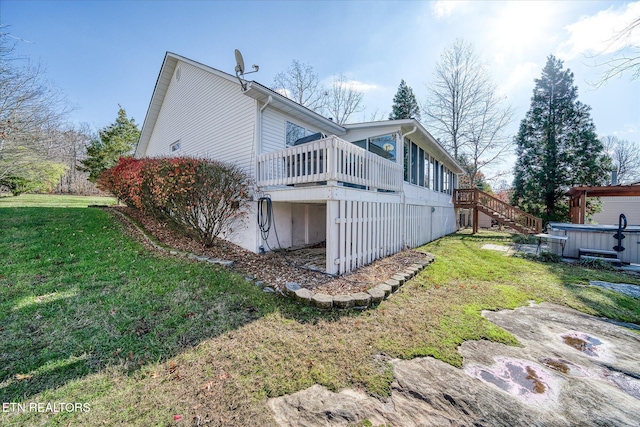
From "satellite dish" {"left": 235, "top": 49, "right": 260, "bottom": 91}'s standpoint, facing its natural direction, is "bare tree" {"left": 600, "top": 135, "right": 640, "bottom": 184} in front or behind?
in front

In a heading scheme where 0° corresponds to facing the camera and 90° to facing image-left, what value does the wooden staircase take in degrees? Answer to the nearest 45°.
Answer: approximately 270°

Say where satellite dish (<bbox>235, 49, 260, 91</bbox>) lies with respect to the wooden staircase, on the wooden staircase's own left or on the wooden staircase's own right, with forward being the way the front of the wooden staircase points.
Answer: on the wooden staircase's own right

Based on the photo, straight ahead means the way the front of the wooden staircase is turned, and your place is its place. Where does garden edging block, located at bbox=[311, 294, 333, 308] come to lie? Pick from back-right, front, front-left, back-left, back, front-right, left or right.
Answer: right

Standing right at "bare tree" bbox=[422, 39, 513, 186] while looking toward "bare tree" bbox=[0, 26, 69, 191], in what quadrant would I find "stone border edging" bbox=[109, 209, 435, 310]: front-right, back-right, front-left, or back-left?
front-left

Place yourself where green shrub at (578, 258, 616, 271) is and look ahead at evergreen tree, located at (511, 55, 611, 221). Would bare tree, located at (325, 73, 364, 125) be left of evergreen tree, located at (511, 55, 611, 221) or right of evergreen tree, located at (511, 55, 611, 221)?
left

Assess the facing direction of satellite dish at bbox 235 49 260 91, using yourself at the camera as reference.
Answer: facing away from the viewer and to the right of the viewer
